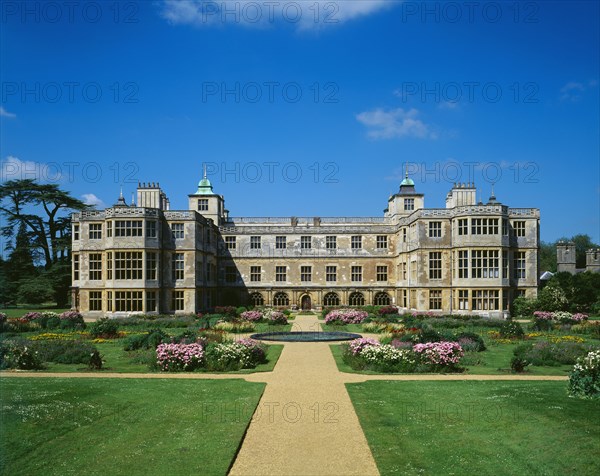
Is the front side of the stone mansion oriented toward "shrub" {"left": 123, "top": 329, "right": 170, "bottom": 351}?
yes

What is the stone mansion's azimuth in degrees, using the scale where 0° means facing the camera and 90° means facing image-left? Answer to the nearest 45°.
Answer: approximately 0°

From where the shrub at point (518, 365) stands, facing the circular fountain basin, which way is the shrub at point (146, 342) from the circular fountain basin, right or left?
left

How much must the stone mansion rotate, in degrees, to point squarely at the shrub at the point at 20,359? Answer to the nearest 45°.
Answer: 0° — it already faces it
